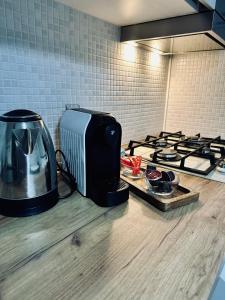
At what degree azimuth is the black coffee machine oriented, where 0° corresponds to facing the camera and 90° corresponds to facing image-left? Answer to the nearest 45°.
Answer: approximately 315°
